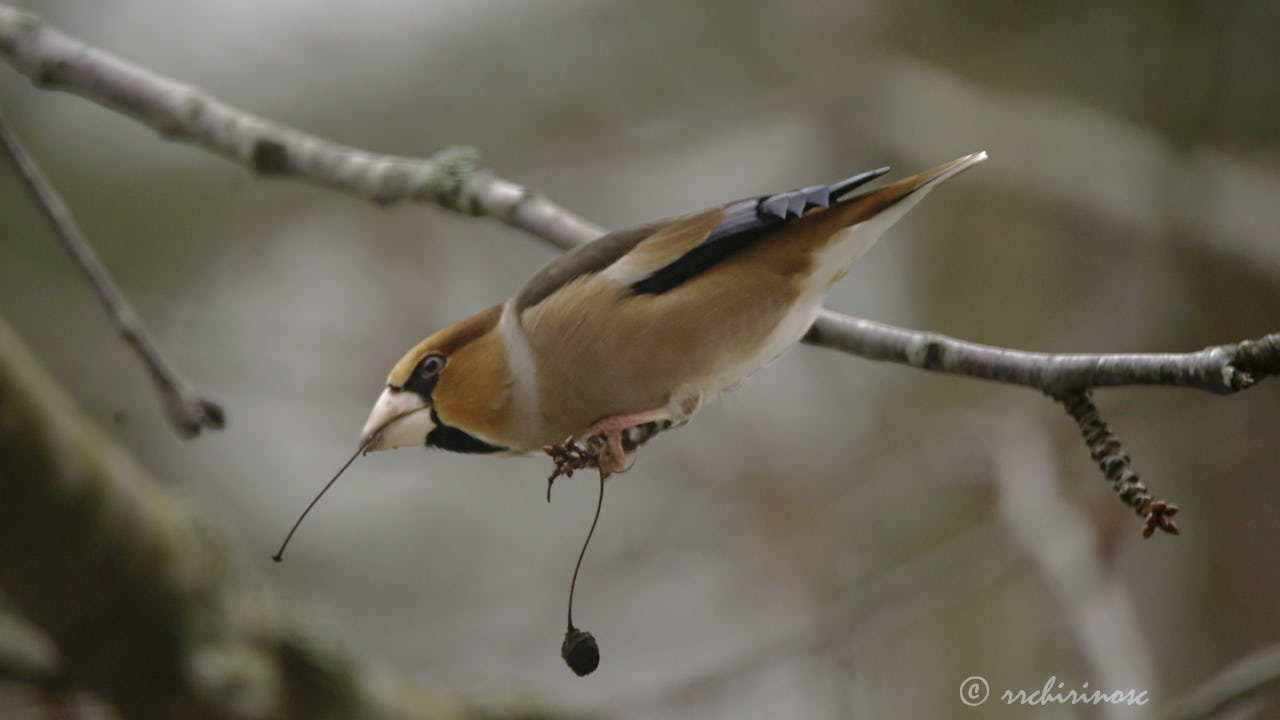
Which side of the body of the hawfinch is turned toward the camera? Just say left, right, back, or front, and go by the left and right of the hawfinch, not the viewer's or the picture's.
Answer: left
